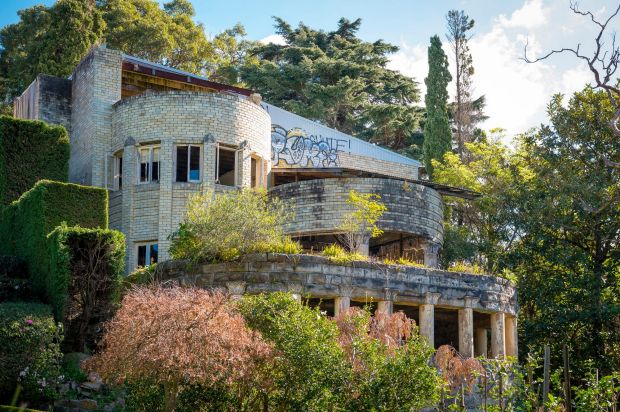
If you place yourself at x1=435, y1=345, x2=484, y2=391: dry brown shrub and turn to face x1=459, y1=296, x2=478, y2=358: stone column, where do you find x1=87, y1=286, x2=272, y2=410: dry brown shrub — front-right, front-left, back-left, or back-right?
back-left

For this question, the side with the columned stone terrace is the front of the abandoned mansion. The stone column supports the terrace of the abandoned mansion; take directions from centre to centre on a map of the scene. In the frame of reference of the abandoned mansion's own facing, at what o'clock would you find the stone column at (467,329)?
The stone column is roughly at 10 o'clock from the abandoned mansion.

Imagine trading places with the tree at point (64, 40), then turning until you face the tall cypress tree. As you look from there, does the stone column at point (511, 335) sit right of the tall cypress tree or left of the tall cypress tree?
right

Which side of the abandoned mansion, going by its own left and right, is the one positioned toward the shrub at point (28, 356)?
front

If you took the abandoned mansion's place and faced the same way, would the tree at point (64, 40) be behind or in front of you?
behind

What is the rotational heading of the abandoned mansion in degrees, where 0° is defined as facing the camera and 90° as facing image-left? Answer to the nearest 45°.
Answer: approximately 0°

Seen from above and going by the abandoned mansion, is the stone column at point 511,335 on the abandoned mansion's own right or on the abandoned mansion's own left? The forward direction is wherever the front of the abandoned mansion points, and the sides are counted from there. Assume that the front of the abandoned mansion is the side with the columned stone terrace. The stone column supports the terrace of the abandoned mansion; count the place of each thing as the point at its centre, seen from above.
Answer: on the abandoned mansion's own left

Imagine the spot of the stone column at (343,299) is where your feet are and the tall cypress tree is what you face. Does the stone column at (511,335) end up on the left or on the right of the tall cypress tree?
right
